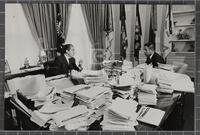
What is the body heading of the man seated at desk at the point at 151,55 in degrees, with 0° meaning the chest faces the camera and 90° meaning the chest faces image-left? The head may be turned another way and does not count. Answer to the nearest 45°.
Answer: approximately 45°
